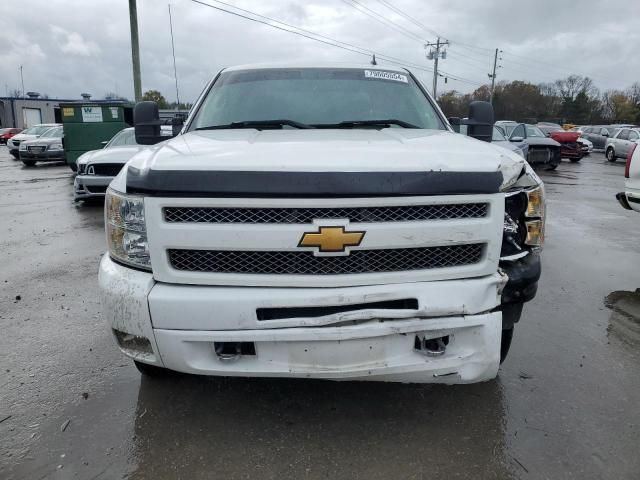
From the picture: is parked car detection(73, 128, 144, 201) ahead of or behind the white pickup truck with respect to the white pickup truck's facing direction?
behind

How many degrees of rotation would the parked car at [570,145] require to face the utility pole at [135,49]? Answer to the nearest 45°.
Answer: approximately 90° to its right

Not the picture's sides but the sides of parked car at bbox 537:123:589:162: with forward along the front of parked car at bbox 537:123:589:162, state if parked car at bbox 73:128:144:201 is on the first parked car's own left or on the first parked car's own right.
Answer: on the first parked car's own right

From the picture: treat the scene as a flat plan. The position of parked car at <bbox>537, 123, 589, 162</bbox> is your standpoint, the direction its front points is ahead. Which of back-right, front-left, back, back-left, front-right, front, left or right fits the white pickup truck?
front-right

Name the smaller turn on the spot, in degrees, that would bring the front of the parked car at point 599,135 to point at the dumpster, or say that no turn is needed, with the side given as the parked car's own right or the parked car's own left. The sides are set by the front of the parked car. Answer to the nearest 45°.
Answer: approximately 90° to the parked car's own right

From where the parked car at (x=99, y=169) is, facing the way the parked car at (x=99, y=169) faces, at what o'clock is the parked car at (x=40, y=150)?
the parked car at (x=40, y=150) is roughly at 4 o'clock from the parked car at (x=99, y=169).

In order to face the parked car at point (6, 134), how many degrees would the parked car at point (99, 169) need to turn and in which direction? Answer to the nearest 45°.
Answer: approximately 135° to its right

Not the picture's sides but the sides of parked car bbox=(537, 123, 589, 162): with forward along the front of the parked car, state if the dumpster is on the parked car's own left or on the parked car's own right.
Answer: on the parked car's own right

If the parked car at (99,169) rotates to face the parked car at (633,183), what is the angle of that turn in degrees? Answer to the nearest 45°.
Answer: approximately 90° to its left

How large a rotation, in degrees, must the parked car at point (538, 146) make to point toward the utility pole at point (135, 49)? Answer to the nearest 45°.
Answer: approximately 135° to its right
